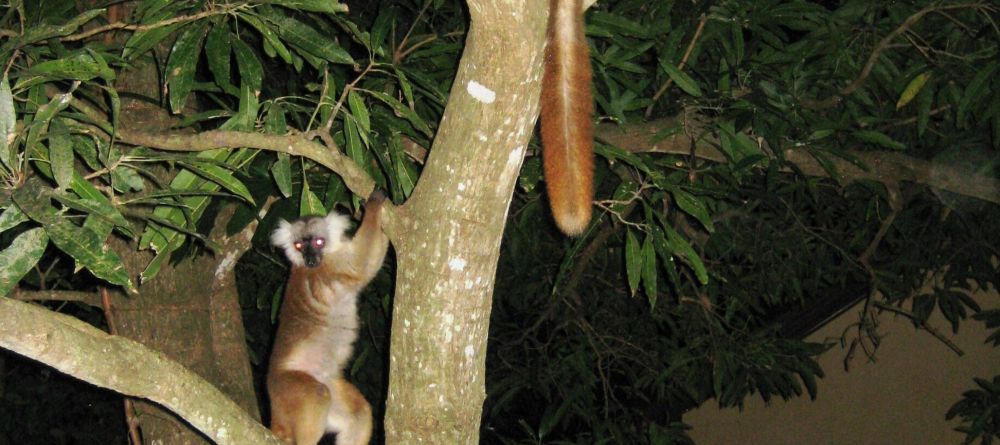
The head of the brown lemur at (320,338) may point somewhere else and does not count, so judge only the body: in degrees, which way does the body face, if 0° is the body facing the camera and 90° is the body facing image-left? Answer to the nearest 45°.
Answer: approximately 315°
